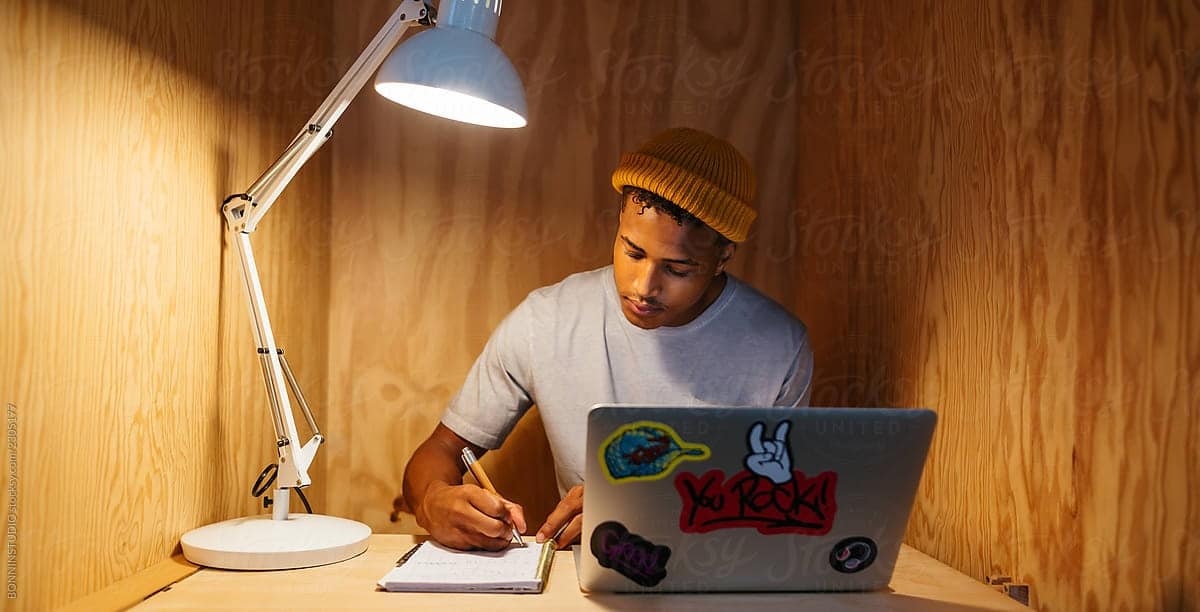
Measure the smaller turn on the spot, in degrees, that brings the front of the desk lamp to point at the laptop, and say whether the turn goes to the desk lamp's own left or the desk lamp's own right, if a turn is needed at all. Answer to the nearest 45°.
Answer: approximately 45° to the desk lamp's own right

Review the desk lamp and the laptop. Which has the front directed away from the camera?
the laptop

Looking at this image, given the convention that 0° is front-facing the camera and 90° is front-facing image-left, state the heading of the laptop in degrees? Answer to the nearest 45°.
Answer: approximately 180°

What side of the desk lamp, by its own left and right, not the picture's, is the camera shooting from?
right

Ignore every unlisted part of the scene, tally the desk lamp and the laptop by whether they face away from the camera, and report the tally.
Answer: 1

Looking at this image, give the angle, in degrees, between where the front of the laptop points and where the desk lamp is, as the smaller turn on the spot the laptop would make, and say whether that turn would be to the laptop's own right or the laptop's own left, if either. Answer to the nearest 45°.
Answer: approximately 90° to the laptop's own left
